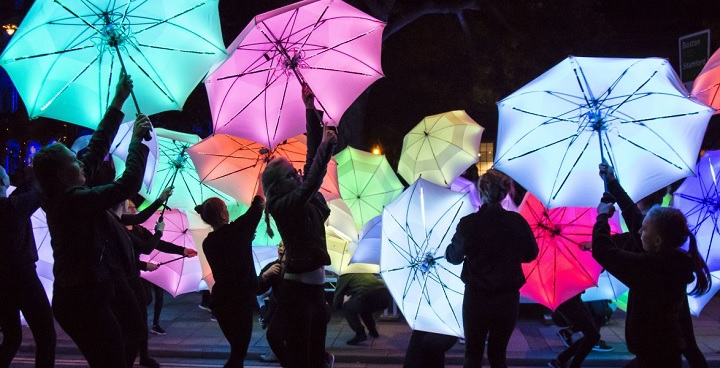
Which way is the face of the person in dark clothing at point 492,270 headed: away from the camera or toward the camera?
away from the camera

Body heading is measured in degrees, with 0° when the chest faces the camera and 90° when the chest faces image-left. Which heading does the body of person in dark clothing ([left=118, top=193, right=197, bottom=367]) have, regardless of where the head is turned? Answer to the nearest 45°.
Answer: approximately 270°

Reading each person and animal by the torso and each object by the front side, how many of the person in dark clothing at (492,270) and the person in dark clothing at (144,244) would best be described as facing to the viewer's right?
1

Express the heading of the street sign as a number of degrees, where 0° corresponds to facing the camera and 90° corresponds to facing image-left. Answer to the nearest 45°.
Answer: approximately 45°

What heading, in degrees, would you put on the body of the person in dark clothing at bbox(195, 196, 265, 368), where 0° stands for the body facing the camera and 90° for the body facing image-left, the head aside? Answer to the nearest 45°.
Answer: approximately 225°

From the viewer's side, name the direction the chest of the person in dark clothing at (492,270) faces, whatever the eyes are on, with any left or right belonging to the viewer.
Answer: facing away from the viewer

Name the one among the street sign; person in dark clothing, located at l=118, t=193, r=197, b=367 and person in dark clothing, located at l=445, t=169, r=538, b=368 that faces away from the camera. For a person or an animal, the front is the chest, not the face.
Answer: person in dark clothing, located at l=445, t=169, r=538, b=368

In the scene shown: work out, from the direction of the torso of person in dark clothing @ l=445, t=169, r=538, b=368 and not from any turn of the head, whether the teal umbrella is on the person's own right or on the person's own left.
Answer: on the person's own left

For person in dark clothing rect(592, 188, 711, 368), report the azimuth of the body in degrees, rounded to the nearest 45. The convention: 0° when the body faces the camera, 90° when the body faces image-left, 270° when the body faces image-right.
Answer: approximately 135°

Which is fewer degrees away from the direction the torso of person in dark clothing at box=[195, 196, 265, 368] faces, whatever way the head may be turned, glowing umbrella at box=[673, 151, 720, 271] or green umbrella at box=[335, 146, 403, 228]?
the green umbrella
